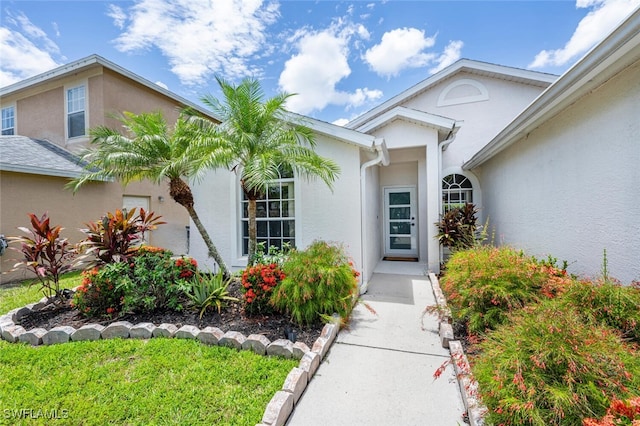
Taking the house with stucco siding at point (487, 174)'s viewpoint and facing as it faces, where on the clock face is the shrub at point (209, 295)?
The shrub is roughly at 2 o'clock from the house with stucco siding.

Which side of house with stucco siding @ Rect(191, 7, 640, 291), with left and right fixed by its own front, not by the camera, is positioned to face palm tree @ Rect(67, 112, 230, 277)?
right

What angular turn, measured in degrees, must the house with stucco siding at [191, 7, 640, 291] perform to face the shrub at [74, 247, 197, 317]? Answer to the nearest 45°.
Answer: approximately 45° to its right

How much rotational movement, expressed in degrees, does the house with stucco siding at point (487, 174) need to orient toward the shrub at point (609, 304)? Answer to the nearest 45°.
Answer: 0° — it already faces it

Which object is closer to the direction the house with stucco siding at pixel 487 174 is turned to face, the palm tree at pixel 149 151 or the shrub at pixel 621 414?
the shrub

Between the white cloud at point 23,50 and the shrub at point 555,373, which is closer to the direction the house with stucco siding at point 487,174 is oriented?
the shrub

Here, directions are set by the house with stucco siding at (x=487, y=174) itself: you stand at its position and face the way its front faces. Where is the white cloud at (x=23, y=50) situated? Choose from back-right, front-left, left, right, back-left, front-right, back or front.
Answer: right

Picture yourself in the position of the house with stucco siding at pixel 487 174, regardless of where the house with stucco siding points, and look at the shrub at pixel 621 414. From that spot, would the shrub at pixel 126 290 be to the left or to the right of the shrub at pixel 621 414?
right

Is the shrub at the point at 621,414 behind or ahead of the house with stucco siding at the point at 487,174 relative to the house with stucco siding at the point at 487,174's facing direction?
ahead

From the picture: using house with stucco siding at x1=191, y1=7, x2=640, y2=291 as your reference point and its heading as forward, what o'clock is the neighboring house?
The neighboring house is roughly at 3 o'clock from the house with stucco siding.

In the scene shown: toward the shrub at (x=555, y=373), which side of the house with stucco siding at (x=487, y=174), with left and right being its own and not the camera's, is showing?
front

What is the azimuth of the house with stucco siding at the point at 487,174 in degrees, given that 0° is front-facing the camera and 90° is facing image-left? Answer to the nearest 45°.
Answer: approximately 0°

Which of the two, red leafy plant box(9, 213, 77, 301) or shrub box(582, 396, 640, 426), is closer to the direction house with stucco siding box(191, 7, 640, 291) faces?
the shrub
